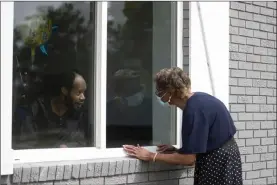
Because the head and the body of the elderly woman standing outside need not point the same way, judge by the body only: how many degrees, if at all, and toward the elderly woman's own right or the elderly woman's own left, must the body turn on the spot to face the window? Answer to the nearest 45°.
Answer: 0° — they already face it

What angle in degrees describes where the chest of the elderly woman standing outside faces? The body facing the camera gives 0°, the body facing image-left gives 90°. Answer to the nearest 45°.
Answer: approximately 90°

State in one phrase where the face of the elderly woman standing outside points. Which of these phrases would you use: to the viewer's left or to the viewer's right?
to the viewer's left
